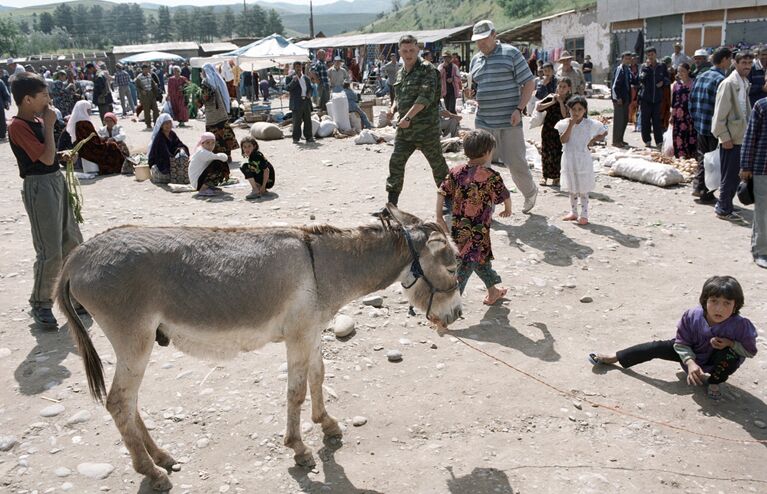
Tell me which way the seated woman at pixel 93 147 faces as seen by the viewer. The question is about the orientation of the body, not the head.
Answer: to the viewer's right

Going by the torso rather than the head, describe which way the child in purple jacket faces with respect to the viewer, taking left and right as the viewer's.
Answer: facing the viewer

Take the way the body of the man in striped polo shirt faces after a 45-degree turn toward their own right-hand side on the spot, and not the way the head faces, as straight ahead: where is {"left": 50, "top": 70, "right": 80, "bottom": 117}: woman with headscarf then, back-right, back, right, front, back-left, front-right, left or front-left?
front-right

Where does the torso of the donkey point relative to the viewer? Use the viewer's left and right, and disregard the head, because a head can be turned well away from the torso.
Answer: facing to the right of the viewer

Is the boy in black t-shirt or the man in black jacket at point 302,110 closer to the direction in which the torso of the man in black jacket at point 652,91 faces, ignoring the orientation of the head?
the boy in black t-shirt

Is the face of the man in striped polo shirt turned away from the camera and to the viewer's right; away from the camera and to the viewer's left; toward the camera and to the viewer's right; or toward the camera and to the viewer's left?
toward the camera and to the viewer's left

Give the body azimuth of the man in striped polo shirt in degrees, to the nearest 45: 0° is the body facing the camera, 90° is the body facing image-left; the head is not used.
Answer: approximately 45°

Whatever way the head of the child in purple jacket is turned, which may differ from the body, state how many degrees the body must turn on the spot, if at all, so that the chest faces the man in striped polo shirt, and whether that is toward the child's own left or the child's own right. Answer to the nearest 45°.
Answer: approximately 135° to the child's own right

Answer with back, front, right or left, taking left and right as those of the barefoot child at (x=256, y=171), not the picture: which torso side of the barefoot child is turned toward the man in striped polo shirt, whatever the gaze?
left

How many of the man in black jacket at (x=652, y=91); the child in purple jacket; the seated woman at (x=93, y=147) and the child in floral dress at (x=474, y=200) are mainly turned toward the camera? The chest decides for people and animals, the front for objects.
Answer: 2
